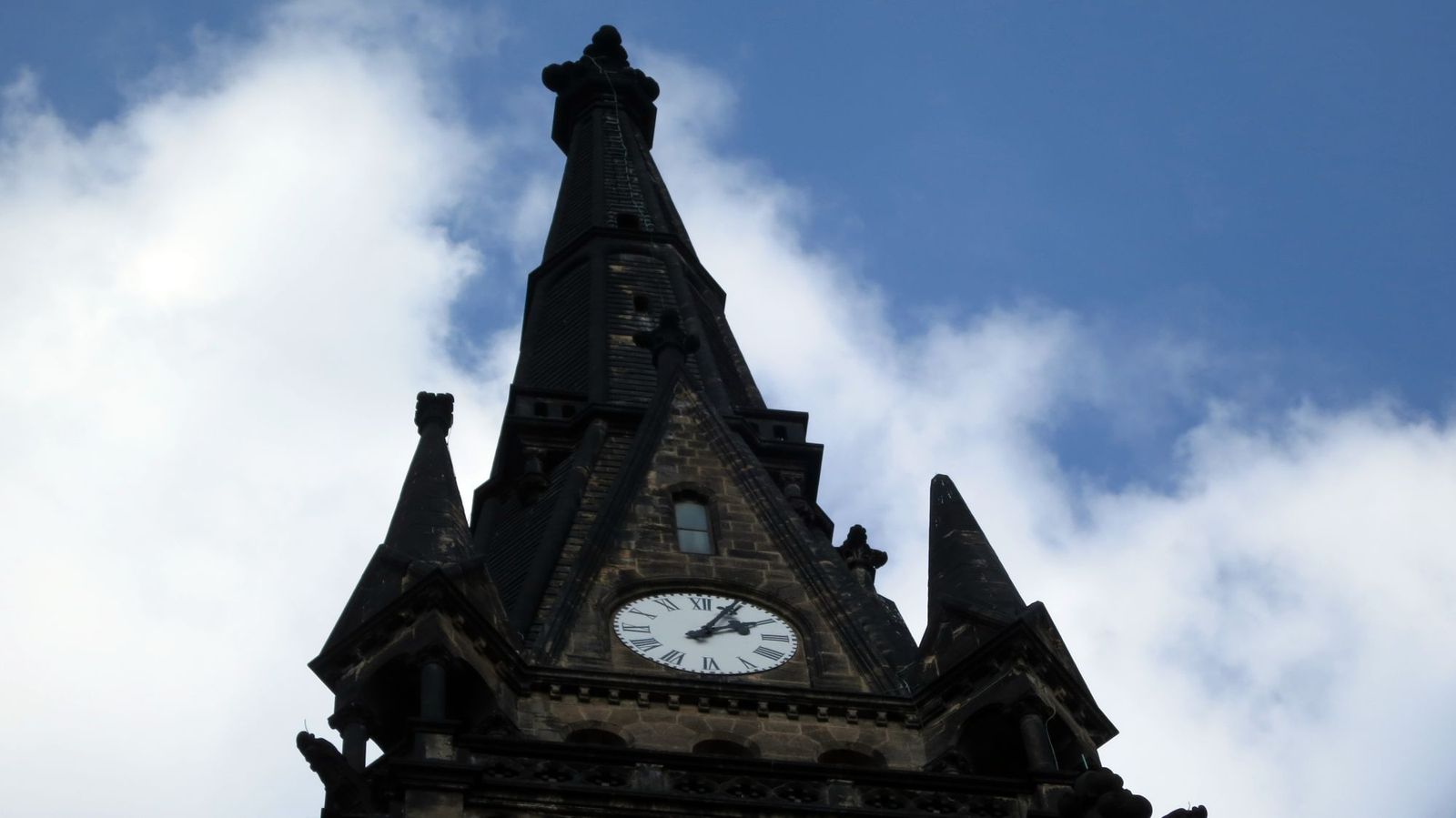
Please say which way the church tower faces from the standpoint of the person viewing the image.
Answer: facing the viewer
